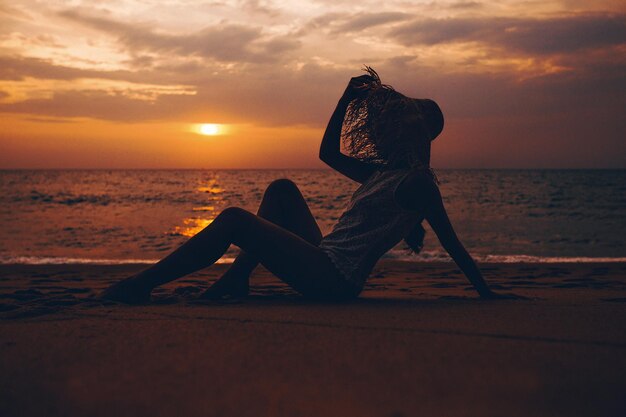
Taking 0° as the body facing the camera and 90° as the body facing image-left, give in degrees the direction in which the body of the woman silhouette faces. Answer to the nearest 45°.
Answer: approximately 90°
